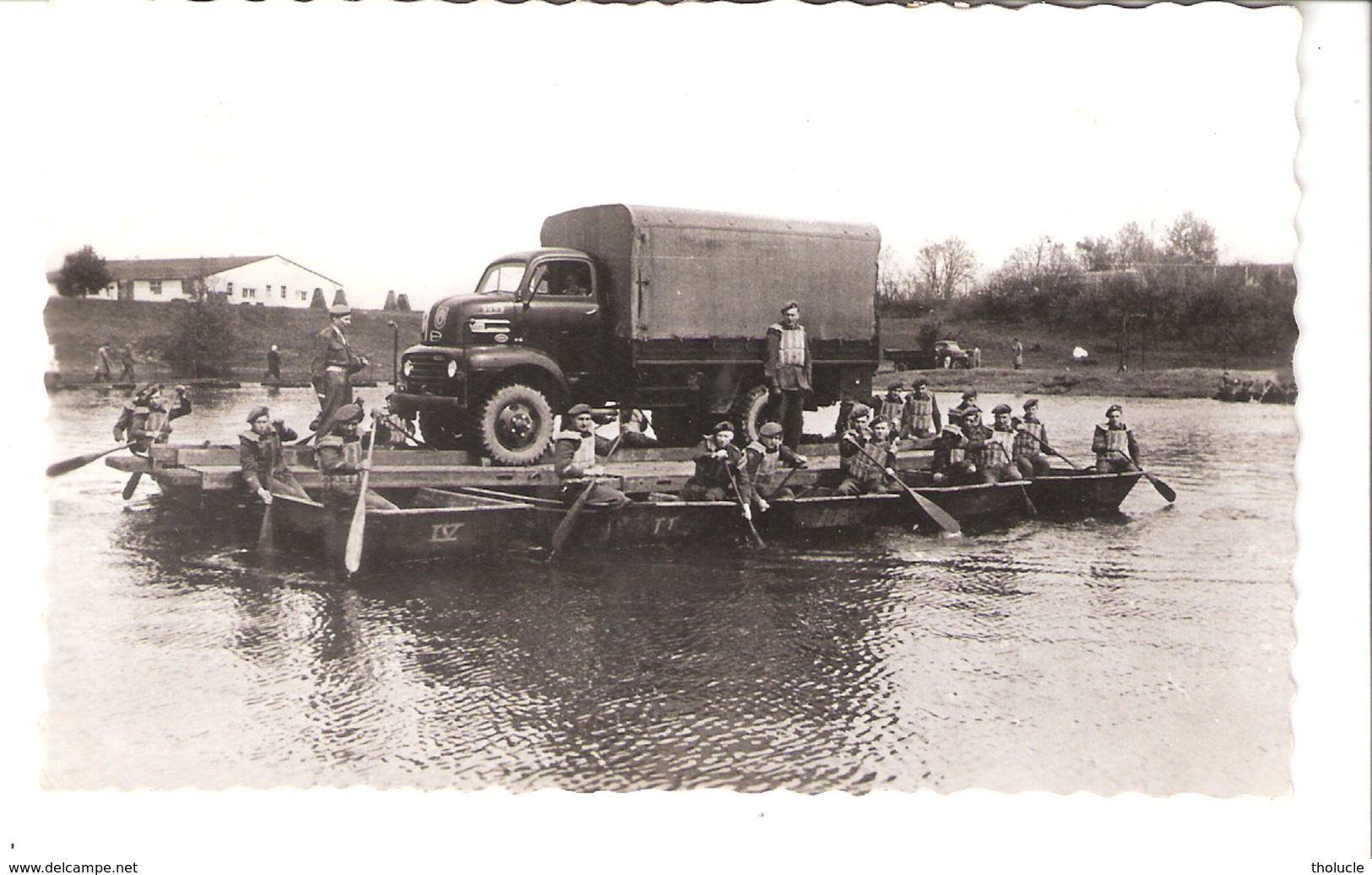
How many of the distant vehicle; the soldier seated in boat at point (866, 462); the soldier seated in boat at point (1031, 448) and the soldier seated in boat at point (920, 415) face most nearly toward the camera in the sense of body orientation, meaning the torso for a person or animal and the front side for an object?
3

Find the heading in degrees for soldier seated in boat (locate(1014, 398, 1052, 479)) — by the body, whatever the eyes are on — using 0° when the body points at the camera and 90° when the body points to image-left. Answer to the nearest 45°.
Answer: approximately 0°

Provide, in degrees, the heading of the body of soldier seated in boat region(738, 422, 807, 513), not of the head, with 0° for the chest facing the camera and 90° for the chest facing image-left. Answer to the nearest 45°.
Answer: approximately 315°

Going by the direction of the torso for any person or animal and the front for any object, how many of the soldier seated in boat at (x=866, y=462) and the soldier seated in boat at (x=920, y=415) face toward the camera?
2

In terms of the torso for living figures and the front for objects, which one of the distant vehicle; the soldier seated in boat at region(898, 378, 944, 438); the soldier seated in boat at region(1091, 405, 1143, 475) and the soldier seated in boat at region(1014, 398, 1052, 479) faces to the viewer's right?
the distant vehicle

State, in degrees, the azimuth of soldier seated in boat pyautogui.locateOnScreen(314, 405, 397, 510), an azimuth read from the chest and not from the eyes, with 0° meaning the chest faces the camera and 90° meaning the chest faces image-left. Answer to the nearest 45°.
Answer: approximately 315°
